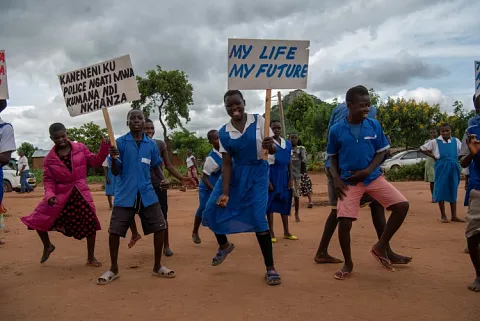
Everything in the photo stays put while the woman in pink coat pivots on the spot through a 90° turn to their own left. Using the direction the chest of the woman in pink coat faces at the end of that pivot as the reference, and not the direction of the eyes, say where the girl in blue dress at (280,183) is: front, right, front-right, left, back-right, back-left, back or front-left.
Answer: front

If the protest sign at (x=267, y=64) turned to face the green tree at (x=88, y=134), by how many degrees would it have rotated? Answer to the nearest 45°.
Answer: approximately 135° to its right

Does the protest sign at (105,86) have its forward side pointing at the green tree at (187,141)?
no

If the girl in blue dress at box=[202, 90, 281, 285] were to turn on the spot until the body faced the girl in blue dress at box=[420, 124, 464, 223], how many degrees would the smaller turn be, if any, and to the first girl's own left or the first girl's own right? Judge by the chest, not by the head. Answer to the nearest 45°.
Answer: approximately 135° to the first girl's own left

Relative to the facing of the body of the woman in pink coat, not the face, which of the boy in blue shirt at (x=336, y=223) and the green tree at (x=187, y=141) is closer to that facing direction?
the boy in blue shirt

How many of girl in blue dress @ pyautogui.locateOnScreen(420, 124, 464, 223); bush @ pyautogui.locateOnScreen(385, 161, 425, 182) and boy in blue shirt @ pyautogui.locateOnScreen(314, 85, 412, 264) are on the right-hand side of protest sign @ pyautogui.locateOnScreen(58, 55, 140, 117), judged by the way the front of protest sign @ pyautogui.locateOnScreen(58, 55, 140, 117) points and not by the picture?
0

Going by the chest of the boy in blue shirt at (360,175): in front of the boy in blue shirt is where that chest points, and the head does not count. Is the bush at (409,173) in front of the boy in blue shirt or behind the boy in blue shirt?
behind

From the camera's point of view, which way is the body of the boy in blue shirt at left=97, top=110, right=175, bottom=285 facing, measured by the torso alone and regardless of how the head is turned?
toward the camera

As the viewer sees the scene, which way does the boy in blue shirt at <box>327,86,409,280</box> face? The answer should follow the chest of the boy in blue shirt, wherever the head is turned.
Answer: toward the camera

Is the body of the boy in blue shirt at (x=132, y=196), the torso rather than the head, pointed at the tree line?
no

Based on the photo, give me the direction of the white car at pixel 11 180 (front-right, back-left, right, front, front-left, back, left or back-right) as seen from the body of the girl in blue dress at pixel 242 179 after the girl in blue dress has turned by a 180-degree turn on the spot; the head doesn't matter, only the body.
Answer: front-left

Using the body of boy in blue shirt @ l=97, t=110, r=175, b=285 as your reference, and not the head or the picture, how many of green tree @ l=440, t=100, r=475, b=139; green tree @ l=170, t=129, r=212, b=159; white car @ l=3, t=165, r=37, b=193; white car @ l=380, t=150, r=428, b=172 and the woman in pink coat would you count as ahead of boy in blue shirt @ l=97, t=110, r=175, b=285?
0

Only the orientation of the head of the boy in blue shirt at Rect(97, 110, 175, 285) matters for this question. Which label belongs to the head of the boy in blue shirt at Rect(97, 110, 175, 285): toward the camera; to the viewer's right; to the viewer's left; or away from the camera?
toward the camera

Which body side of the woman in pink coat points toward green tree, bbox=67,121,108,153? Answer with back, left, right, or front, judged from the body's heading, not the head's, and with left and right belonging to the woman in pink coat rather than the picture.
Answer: back

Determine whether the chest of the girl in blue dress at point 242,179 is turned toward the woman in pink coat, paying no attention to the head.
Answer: no

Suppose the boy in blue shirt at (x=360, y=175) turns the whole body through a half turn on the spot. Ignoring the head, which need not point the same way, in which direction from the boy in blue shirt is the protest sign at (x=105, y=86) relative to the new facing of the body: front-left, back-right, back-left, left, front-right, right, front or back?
left

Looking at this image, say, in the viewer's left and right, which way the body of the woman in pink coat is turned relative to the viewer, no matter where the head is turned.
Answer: facing the viewer

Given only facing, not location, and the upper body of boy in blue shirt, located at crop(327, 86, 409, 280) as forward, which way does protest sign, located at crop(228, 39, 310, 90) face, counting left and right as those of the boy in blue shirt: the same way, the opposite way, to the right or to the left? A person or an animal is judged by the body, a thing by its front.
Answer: the same way
